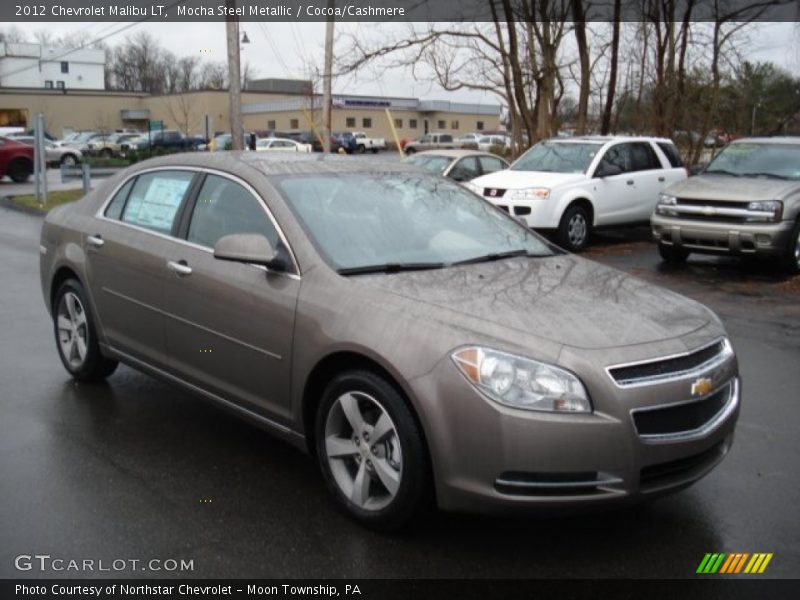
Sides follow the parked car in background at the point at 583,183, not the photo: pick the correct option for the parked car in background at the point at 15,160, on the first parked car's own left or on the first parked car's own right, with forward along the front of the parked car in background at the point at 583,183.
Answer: on the first parked car's own right

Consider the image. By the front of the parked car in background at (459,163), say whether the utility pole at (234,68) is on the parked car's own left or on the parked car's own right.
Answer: on the parked car's own right
